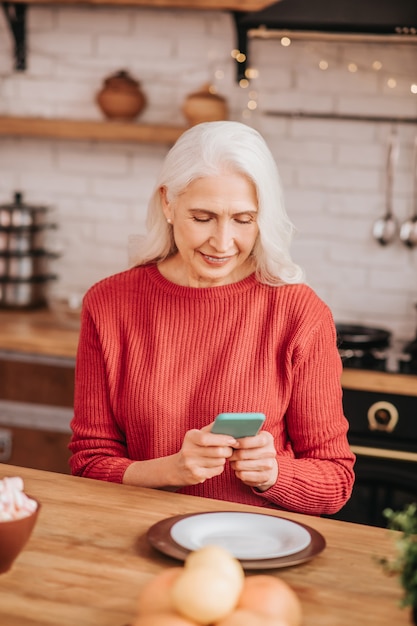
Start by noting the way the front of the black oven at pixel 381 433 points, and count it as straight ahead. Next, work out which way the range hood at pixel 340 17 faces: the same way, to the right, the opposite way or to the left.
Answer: the same way

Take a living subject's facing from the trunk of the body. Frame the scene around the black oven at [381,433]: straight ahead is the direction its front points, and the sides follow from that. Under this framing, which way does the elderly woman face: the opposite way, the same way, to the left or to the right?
the same way

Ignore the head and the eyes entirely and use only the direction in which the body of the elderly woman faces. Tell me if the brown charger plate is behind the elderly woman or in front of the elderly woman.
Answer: in front

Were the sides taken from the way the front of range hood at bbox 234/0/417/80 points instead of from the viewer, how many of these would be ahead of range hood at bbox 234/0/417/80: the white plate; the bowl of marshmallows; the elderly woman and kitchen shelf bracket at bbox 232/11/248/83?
3

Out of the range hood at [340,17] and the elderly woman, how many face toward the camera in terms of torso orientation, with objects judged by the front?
2

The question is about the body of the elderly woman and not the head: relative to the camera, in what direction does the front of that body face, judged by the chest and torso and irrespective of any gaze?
toward the camera

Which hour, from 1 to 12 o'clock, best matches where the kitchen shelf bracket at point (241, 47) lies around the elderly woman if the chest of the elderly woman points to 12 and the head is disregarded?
The kitchen shelf bracket is roughly at 6 o'clock from the elderly woman.

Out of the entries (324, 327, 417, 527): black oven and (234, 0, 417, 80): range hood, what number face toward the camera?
2

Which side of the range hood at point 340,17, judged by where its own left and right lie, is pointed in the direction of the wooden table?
front

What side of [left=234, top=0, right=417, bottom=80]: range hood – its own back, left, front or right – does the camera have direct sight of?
front

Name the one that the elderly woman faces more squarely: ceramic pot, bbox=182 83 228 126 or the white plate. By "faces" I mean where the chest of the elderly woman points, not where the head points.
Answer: the white plate

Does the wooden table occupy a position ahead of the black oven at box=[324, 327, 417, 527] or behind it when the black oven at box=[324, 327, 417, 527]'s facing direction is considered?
ahead

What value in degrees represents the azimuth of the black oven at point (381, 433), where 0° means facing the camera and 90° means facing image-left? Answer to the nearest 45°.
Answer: approximately 0°

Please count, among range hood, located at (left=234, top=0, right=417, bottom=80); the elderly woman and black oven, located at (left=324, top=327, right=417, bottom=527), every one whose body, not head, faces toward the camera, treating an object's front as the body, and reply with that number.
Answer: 3
